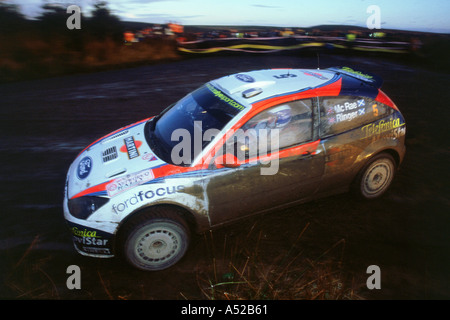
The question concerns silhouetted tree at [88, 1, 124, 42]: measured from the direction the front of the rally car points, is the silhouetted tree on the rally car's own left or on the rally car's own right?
on the rally car's own right

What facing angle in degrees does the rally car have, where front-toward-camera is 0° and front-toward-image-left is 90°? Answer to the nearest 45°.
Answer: approximately 45°

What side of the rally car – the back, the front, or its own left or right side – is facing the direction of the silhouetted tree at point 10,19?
right
